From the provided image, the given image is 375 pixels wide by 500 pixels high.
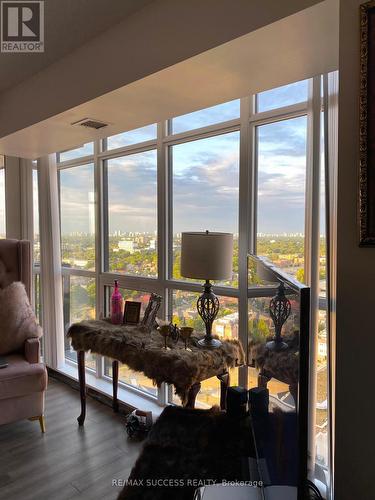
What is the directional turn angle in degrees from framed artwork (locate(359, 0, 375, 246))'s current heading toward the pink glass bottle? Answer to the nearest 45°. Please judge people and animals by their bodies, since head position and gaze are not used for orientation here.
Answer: approximately 90° to its right

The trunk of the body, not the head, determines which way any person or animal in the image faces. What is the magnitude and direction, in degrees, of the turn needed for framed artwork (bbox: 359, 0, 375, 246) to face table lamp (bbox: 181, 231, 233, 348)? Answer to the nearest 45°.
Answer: approximately 90° to its right

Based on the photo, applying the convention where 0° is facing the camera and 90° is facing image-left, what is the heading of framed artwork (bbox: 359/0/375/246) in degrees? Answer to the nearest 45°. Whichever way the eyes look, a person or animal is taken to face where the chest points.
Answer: approximately 45°

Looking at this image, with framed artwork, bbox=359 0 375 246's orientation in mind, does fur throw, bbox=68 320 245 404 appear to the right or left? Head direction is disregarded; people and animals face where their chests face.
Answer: on its right

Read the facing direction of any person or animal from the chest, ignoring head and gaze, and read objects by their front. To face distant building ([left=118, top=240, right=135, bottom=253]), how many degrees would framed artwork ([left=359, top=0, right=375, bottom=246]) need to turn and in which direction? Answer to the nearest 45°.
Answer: approximately 90° to its right

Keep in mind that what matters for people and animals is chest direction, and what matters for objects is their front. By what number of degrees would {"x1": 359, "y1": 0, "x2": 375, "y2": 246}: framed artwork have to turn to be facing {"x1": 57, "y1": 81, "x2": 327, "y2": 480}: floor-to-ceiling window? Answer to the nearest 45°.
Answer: approximately 90° to its right

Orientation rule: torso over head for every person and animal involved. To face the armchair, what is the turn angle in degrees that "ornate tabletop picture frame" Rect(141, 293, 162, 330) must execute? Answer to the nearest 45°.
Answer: approximately 45° to its right

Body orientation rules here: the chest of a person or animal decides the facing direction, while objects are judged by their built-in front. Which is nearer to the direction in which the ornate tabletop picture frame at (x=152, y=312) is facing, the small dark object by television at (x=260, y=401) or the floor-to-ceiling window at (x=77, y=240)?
the small dark object by television

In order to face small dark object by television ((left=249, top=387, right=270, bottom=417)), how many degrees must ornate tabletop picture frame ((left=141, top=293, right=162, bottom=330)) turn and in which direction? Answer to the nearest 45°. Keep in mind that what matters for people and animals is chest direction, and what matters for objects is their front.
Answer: approximately 45° to its left

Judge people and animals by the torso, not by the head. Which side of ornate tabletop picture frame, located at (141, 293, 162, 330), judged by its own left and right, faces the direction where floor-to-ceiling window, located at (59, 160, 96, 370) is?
right
